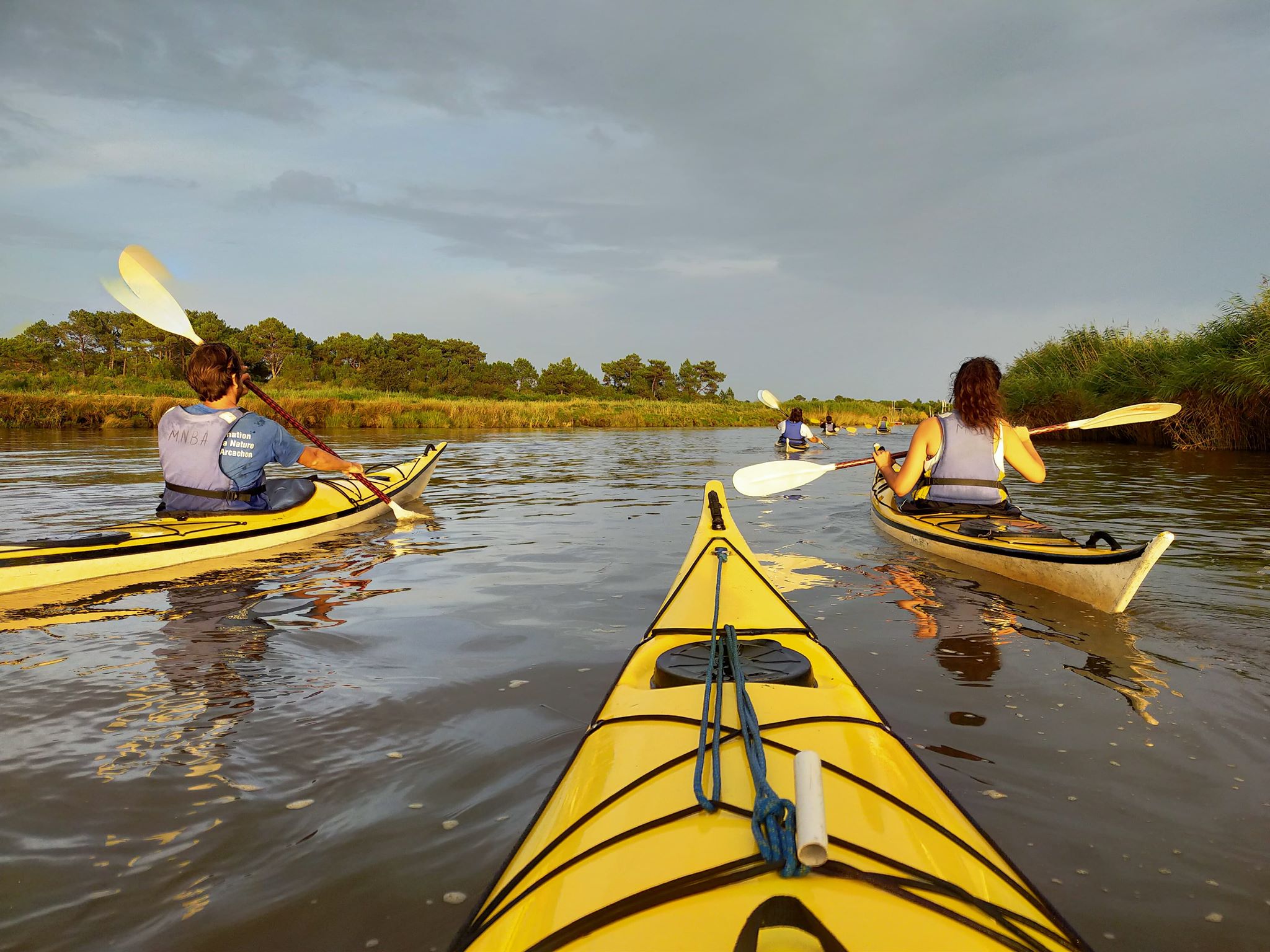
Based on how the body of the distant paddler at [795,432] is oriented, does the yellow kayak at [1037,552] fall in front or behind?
behind

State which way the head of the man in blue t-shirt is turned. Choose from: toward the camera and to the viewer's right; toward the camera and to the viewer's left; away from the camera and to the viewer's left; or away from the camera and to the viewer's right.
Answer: away from the camera and to the viewer's right

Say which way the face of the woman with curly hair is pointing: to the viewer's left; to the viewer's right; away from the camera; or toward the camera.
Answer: away from the camera

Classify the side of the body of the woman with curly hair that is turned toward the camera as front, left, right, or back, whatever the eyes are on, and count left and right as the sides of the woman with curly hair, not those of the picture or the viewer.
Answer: back

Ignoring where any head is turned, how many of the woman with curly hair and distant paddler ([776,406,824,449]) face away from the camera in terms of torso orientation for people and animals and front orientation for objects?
2

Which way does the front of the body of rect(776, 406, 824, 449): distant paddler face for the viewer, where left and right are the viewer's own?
facing away from the viewer

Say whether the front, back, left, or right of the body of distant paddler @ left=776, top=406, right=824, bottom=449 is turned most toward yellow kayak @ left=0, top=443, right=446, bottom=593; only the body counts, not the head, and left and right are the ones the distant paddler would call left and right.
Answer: back

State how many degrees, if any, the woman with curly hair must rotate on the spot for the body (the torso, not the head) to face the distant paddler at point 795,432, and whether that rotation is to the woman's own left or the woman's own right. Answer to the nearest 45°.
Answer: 0° — they already face them

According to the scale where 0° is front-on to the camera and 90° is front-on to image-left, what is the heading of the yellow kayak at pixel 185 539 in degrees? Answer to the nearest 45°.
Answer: approximately 225°
